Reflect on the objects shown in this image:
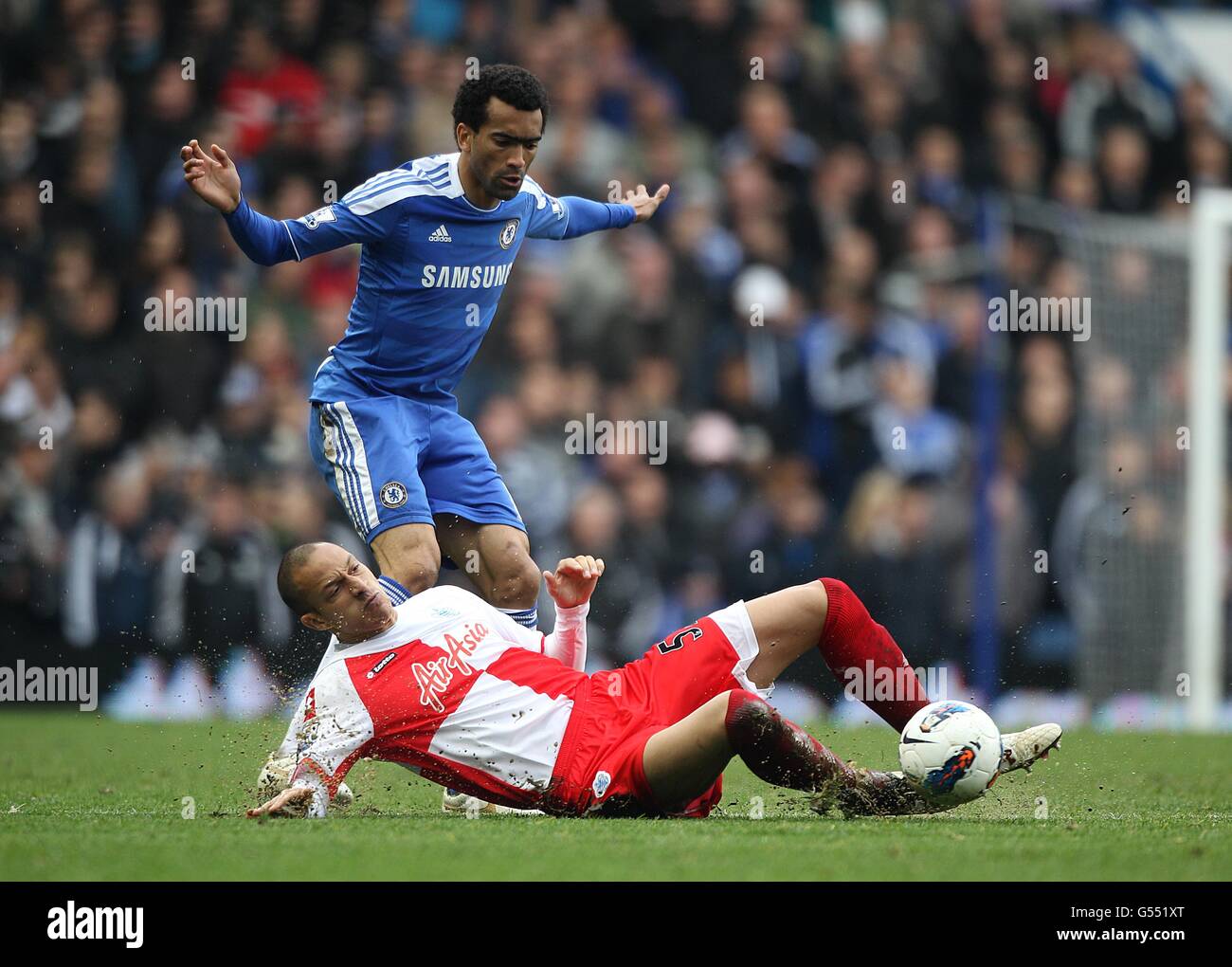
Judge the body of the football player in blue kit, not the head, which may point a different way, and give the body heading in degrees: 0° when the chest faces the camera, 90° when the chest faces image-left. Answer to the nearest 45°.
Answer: approximately 315°

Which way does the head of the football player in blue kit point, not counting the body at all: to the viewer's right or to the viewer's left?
to the viewer's right
